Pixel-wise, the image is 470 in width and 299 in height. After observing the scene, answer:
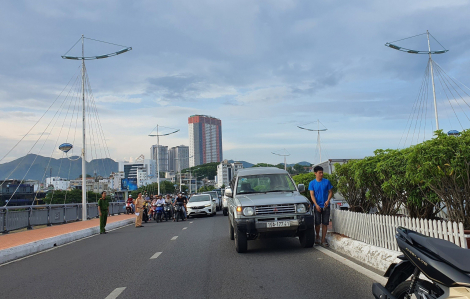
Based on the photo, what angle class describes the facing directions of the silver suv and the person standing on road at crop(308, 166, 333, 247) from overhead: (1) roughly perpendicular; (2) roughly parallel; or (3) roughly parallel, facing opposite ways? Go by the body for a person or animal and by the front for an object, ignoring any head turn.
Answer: roughly parallel

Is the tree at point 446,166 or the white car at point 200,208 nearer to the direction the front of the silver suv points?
the tree

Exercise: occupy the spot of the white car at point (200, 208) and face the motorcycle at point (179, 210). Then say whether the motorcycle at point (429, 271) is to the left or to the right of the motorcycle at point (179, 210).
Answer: left

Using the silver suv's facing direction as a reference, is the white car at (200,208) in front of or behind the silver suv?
behind

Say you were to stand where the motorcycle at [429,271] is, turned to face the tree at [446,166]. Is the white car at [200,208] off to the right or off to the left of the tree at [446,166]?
left

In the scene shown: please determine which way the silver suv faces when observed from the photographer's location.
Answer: facing the viewer

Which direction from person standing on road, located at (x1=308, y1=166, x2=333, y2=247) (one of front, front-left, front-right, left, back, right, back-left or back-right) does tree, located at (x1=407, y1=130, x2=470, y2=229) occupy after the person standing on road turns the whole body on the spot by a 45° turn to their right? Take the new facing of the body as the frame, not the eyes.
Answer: left

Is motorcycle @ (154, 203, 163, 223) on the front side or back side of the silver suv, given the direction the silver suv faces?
on the back side

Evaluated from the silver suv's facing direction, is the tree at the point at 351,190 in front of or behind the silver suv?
behind

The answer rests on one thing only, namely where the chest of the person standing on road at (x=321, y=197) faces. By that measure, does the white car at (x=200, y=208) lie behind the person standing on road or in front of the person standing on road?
behind

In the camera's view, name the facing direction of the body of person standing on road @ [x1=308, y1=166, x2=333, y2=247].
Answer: toward the camera

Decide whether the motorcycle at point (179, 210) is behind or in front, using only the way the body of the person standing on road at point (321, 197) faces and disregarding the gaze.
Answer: behind

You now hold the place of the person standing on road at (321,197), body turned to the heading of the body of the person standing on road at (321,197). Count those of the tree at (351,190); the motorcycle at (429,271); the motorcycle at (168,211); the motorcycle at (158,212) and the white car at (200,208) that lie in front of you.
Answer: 1

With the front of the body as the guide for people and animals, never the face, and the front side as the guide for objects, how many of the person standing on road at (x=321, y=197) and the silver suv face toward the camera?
2

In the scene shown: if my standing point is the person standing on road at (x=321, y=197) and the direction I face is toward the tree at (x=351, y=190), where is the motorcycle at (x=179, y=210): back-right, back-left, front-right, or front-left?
front-left
